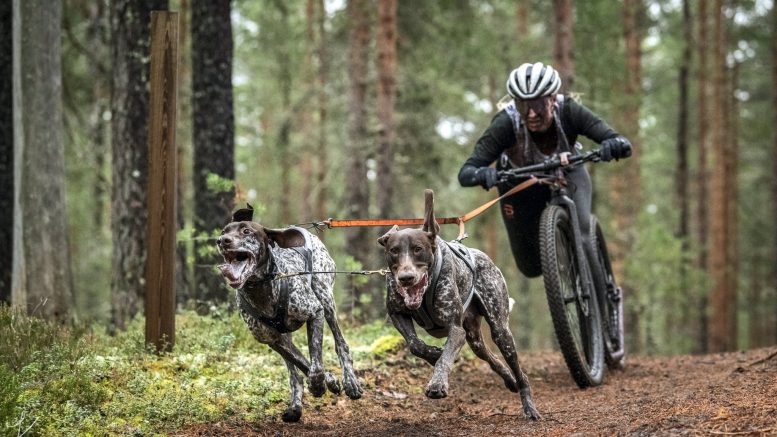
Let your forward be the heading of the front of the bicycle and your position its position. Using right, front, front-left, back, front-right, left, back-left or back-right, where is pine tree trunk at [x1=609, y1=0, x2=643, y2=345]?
back

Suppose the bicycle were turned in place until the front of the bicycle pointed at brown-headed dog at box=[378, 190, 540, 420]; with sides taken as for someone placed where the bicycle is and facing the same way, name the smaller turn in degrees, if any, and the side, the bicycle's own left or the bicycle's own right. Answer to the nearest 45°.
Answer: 0° — it already faces it

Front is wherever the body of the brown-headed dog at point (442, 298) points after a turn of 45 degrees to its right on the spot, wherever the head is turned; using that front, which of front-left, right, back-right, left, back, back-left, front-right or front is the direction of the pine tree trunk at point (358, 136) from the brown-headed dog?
right

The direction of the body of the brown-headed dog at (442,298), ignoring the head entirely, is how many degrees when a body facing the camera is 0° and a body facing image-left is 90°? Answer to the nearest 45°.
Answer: approximately 45°

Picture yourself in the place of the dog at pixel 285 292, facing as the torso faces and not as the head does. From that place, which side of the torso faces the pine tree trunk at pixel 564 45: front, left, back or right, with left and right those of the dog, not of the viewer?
back

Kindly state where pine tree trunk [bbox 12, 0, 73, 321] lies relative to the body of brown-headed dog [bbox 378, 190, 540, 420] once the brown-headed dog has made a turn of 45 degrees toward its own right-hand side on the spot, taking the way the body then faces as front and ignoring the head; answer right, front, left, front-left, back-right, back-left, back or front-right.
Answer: front-right

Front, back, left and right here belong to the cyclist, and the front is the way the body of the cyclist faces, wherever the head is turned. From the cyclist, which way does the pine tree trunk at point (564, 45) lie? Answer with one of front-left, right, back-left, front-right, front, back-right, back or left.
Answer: back

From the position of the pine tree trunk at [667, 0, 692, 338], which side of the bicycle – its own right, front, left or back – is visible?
back

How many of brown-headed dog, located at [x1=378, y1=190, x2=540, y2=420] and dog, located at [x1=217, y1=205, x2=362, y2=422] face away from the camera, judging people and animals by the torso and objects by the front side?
0

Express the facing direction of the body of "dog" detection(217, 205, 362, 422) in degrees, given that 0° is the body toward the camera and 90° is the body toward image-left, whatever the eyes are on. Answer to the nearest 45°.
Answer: approximately 45°

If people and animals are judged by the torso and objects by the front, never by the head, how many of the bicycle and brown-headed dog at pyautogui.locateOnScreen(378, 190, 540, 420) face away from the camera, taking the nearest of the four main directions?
0

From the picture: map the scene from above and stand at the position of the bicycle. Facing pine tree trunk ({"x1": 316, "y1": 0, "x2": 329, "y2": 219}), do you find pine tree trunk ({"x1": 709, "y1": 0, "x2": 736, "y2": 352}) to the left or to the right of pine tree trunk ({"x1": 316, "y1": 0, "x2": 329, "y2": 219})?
right

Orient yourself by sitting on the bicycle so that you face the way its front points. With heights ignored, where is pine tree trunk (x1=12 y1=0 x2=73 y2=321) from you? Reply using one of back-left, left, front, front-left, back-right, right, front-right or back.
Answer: right

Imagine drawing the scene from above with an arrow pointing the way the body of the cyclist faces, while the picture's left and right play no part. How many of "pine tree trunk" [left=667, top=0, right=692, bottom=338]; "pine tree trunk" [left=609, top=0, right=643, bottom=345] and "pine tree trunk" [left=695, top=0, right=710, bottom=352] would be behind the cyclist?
3
